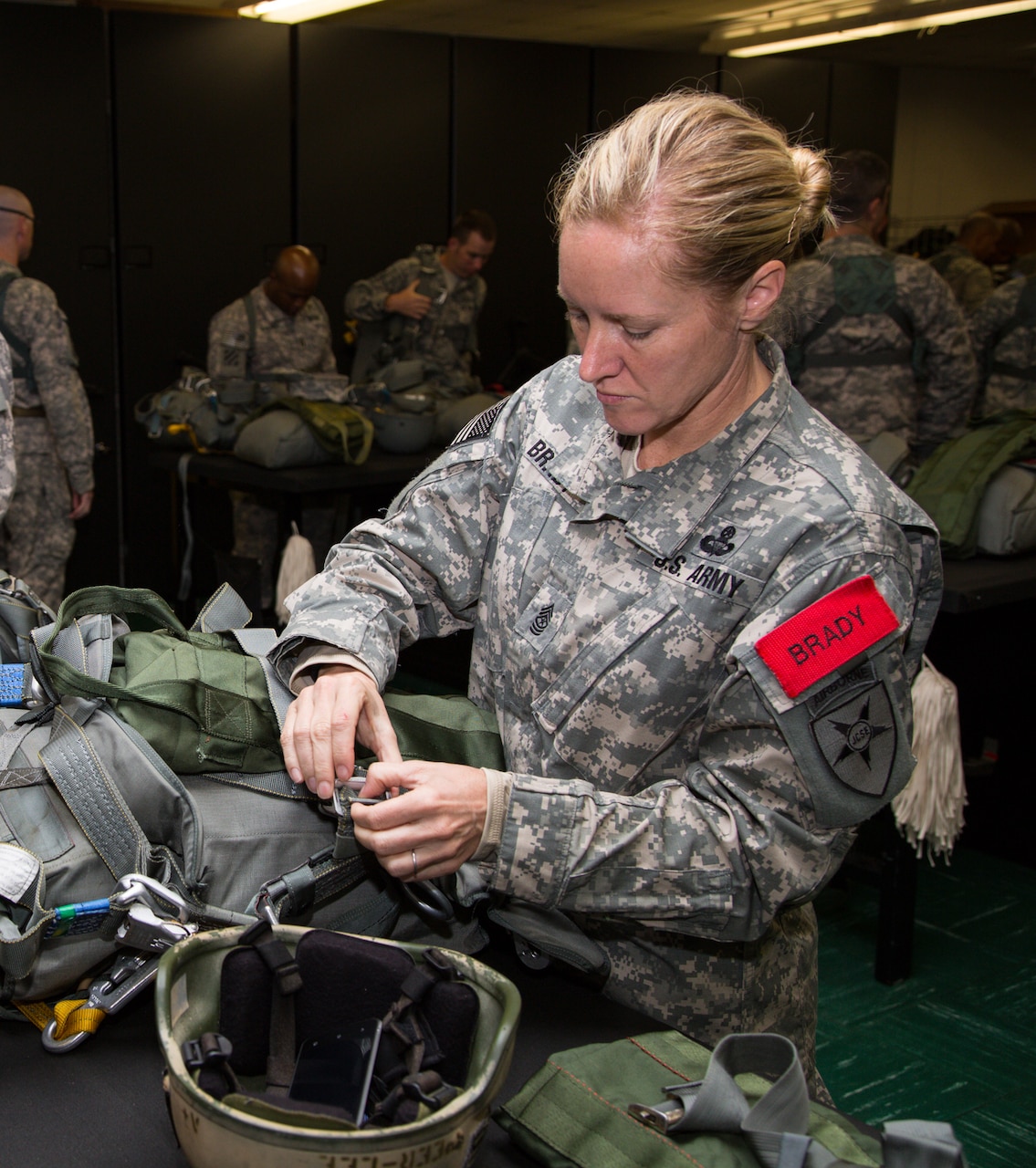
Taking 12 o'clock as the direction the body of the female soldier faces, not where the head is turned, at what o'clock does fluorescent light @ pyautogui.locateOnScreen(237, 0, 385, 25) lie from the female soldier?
The fluorescent light is roughly at 4 o'clock from the female soldier.

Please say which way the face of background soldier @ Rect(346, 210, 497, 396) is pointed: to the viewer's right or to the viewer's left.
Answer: to the viewer's right

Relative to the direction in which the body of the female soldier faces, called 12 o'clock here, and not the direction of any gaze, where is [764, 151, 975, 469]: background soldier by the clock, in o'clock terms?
The background soldier is roughly at 5 o'clock from the female soldier.

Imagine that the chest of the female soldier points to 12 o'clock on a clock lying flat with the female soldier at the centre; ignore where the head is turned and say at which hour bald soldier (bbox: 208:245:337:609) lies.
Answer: The bald soldier is roughly at 4 o'clock from the female soldier.

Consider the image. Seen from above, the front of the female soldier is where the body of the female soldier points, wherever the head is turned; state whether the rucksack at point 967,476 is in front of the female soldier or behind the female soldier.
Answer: behind

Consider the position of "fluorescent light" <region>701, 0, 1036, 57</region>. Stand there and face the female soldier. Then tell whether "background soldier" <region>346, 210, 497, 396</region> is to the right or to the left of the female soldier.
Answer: right

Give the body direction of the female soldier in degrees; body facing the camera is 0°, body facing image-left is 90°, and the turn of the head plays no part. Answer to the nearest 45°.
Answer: approximately 45°
